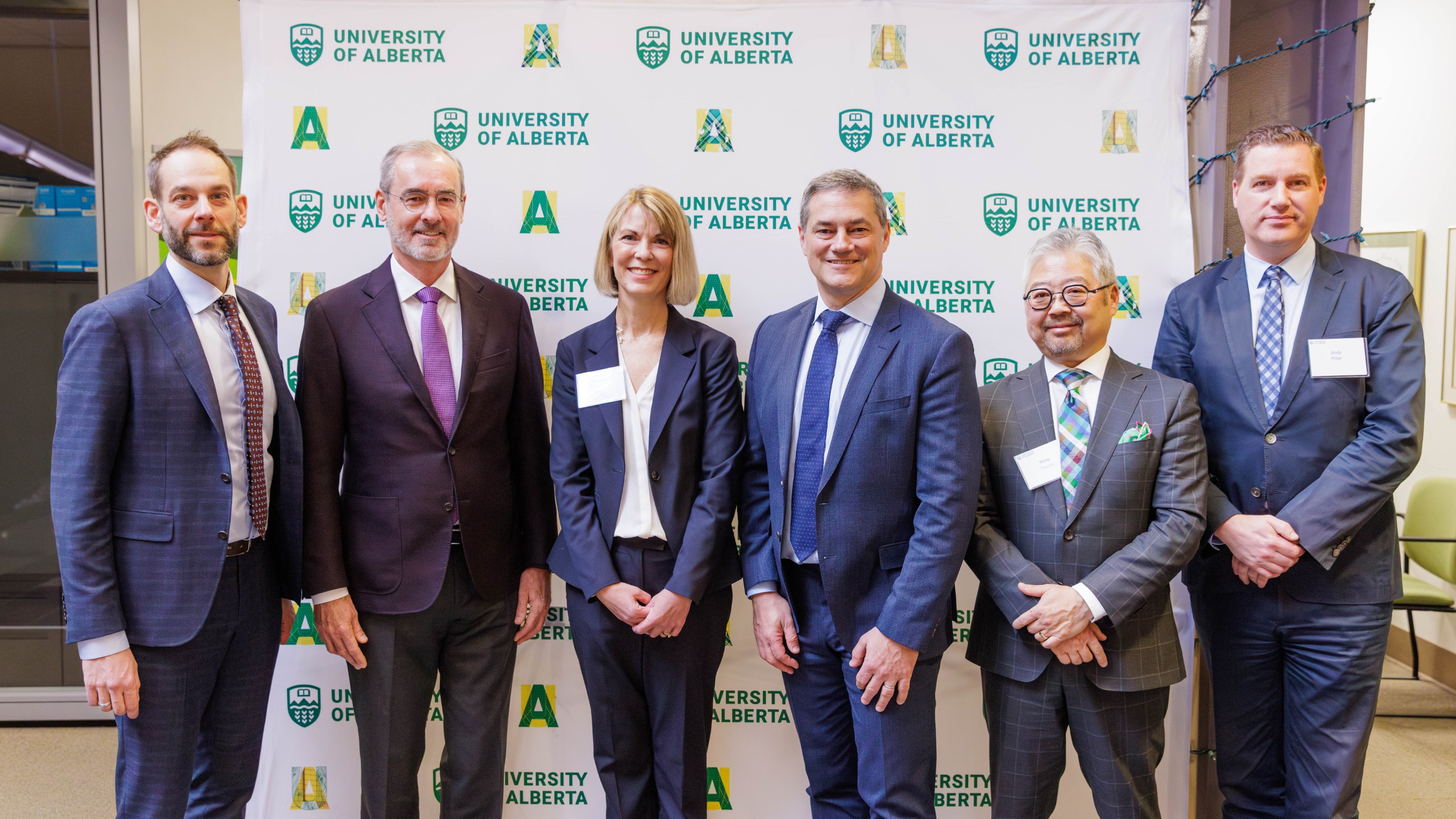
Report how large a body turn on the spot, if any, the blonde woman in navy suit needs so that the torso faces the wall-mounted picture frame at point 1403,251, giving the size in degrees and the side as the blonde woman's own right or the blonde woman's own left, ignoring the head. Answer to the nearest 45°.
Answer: approximately 135° to the blonde woman's own left

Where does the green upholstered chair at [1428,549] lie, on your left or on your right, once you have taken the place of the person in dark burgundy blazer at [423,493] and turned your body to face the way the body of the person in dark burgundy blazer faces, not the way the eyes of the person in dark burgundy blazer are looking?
on your left

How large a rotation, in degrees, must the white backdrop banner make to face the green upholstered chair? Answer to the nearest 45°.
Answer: approximately 90° to its left

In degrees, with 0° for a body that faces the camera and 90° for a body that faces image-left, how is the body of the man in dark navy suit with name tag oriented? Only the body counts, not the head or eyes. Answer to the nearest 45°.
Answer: approximately 0°

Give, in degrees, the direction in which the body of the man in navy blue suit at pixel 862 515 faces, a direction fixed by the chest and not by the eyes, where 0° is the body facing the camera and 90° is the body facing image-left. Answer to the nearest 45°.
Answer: approximately 45°

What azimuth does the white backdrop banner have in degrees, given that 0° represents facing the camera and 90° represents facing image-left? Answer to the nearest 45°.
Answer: approximately 0°

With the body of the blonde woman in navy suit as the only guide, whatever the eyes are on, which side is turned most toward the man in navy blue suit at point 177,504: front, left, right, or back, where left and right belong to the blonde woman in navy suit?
right

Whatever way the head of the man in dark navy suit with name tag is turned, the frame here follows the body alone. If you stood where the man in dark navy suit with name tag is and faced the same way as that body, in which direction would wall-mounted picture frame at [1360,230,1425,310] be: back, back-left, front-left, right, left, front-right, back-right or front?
back

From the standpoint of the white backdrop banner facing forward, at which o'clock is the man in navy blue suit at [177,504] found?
The man in navy blue suit is roughly at 2 o'clock from the white backdrop banner.

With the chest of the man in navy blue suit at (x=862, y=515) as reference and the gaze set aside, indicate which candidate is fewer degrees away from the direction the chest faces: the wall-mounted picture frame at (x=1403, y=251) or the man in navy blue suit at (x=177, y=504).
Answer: the man in navy blue suit

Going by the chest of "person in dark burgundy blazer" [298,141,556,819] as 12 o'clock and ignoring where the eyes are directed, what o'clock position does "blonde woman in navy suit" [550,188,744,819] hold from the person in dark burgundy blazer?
The blonde woman in navy suit is roughly at 10 o'clock from the person in dark burgundy blazer.

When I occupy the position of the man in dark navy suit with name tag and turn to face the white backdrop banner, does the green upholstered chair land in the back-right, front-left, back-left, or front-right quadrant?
back-right

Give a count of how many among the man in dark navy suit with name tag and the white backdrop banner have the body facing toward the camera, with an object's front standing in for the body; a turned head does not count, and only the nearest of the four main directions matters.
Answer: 2
